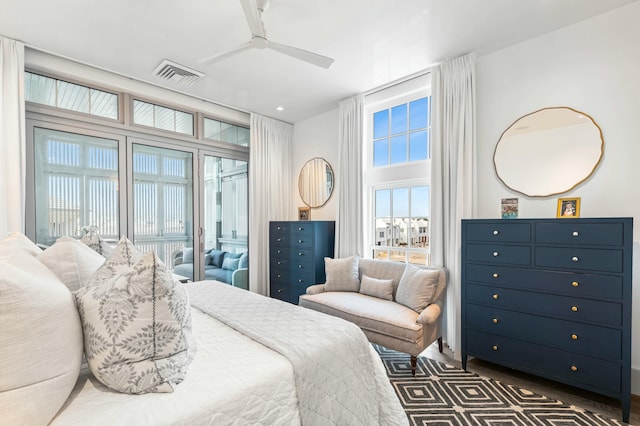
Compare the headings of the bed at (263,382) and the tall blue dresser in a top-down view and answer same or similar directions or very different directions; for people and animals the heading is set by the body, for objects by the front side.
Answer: very different directions

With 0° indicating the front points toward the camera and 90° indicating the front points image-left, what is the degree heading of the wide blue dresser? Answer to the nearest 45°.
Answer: approximately 45°

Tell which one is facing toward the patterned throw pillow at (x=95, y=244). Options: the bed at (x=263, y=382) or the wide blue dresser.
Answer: the wide blue dresser

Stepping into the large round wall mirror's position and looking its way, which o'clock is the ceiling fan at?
The ceiling fan is roughly at 12 o'clock from the large round wall mirror.

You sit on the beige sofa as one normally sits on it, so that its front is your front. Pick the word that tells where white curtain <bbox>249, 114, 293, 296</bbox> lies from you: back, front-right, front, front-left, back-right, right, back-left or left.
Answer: right

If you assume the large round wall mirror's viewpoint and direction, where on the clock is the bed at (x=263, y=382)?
The bed is roughly at 11 o'clock from the large round wall mirror.

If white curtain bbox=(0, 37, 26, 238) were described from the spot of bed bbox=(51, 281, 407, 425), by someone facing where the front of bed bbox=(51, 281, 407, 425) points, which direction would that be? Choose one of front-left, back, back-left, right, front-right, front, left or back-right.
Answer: left

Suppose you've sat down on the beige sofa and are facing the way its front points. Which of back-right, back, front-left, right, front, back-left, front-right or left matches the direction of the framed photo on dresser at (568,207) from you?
back-left

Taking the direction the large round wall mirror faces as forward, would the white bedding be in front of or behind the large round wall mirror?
in front

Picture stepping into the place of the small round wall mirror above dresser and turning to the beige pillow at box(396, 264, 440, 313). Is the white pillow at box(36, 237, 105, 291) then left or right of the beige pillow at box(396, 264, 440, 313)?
right

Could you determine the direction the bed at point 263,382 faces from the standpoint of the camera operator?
facing away from the viewer and to the right of the viewer

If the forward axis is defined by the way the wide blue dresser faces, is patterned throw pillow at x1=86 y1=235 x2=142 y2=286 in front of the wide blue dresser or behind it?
in front
